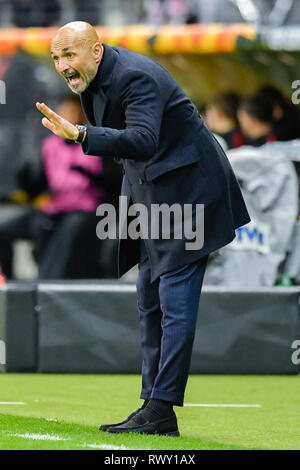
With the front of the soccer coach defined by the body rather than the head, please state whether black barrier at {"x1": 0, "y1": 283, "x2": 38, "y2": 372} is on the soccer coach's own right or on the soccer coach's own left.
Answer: on the soccer coach's own right

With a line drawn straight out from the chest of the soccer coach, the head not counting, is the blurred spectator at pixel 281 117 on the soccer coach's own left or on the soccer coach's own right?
on the soccer coach's own right

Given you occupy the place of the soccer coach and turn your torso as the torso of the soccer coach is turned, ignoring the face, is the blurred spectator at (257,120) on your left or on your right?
on your right

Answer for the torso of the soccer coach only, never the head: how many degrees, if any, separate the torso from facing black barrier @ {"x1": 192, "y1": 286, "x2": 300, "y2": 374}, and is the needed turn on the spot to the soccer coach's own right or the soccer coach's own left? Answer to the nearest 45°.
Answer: approximately 90° to the soccer coach's own right

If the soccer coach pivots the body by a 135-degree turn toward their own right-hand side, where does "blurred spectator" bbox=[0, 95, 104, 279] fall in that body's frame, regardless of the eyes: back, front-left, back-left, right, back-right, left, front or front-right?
front-left

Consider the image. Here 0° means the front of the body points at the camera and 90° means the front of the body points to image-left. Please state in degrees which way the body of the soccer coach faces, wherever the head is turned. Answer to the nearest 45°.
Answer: approximately 90°
